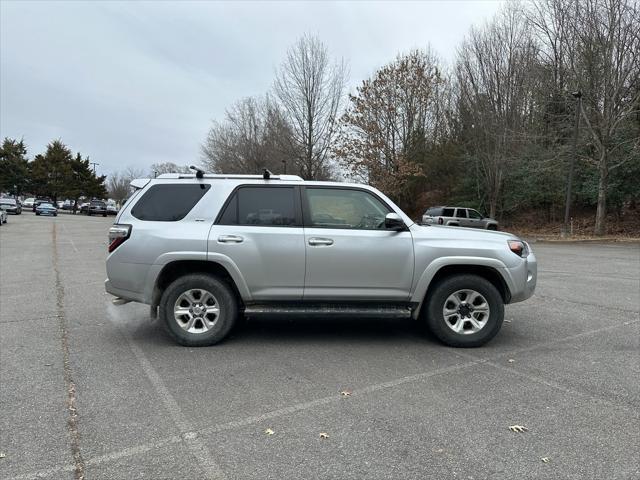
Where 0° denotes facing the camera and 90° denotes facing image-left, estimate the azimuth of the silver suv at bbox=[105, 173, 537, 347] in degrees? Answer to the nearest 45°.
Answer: approximately 270°

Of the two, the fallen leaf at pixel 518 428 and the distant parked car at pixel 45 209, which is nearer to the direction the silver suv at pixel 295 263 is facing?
the fallen leaf

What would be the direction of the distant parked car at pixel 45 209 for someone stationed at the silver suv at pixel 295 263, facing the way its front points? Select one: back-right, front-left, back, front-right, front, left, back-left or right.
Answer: back-left

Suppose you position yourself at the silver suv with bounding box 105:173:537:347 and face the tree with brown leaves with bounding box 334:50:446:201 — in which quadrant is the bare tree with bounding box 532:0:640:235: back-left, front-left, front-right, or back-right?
front-right

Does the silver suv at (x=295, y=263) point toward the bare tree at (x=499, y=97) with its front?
no

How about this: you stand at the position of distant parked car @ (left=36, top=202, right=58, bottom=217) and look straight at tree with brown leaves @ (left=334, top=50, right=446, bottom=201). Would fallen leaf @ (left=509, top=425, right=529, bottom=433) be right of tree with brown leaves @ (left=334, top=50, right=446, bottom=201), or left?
right

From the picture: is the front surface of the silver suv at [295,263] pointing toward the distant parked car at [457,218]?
no

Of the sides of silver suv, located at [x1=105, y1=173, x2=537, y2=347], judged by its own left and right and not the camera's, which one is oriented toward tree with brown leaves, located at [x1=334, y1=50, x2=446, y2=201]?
left

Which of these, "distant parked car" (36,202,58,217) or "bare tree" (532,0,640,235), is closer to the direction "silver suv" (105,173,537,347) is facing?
the bare tree
